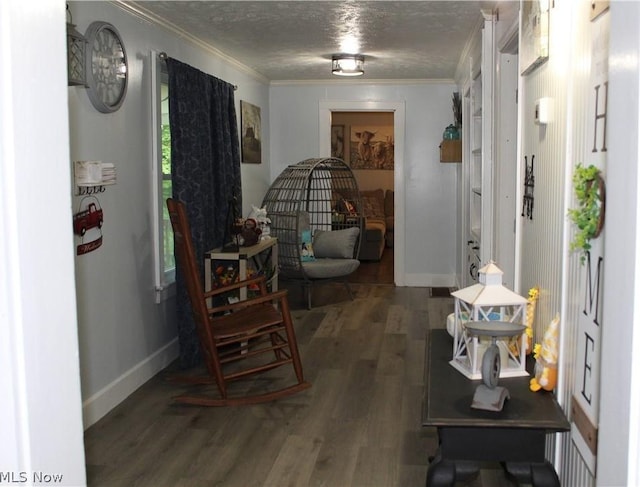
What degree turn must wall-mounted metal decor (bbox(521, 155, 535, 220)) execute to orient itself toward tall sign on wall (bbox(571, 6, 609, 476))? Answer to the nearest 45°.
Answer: approximately 90° to its left

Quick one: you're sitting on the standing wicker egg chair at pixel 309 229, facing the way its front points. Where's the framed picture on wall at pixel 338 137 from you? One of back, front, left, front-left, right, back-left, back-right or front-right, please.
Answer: back-left

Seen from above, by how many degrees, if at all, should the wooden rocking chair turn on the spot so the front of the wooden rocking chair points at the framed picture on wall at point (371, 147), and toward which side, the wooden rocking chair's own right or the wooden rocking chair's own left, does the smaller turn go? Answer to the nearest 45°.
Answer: approximately 90° to the wooden rocking chair's own left

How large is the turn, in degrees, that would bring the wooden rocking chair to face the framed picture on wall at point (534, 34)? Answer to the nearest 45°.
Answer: approximately 45° to its right

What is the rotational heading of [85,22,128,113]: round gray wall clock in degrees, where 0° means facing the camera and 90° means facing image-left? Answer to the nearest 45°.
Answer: approximately 315°

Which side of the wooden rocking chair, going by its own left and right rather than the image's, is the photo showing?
right

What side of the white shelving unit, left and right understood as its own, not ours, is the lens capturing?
left

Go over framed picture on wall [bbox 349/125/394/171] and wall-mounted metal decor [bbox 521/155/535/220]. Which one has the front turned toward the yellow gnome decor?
the framed picture on wall

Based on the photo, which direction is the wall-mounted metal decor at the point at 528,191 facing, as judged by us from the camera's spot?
facing to the left of the viewer

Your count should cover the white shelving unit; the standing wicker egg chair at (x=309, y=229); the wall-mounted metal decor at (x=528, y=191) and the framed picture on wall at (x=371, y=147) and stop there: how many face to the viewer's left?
2

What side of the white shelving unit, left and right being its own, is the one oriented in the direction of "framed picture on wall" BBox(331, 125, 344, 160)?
right
